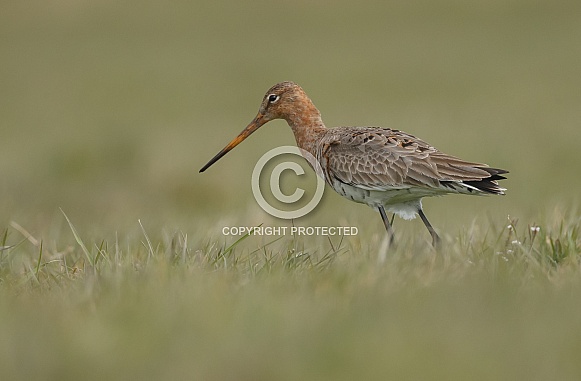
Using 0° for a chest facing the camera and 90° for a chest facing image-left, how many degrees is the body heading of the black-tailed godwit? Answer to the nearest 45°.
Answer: approximately 90°
